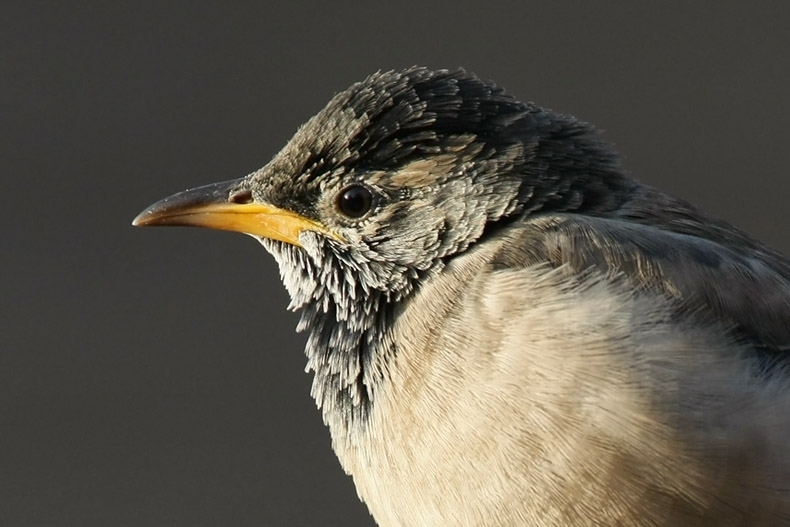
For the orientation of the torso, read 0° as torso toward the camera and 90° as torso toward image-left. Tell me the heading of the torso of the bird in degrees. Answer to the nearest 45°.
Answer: approximately 90°
